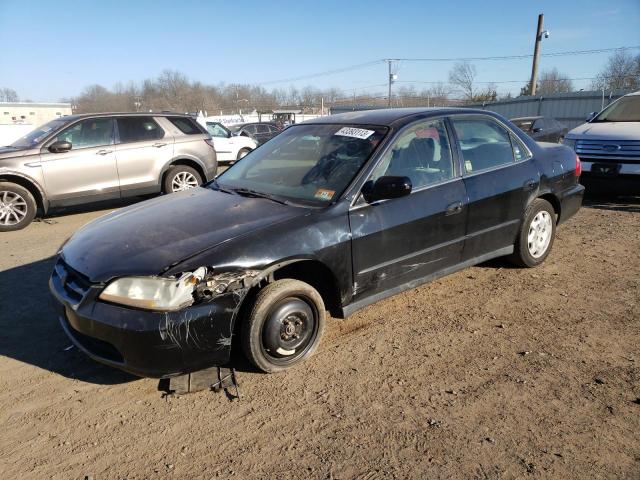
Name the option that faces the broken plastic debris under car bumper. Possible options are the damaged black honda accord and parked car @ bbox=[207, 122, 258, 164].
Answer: the damaged black honda accord

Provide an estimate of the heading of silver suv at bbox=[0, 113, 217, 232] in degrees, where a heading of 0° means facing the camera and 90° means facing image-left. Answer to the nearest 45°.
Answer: approximately 45°

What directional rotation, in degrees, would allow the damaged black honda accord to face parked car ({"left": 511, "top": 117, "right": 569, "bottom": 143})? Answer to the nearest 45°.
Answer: approximately 180°

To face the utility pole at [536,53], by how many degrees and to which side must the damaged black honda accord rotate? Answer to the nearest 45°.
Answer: approximately 180°

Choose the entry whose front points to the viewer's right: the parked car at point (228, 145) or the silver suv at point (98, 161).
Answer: the parked car

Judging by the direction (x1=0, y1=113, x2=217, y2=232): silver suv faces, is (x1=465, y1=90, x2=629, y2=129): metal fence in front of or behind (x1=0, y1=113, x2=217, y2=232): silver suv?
behind

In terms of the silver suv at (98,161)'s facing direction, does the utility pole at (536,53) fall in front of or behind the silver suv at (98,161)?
behind

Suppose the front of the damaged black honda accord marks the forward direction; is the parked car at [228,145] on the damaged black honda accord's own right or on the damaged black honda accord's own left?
on the damaged black honda accord's own right

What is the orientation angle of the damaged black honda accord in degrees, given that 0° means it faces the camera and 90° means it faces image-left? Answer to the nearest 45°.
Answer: approximately 45°

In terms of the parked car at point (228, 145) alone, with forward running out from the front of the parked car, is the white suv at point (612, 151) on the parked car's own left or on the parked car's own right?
on the parked car's own right

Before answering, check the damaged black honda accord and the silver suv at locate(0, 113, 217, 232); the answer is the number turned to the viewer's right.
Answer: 0

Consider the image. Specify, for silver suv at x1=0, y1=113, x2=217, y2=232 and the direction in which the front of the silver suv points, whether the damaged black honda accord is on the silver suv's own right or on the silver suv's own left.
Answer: on the silver suv's own left

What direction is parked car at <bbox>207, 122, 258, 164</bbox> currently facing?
to the viewer's right
